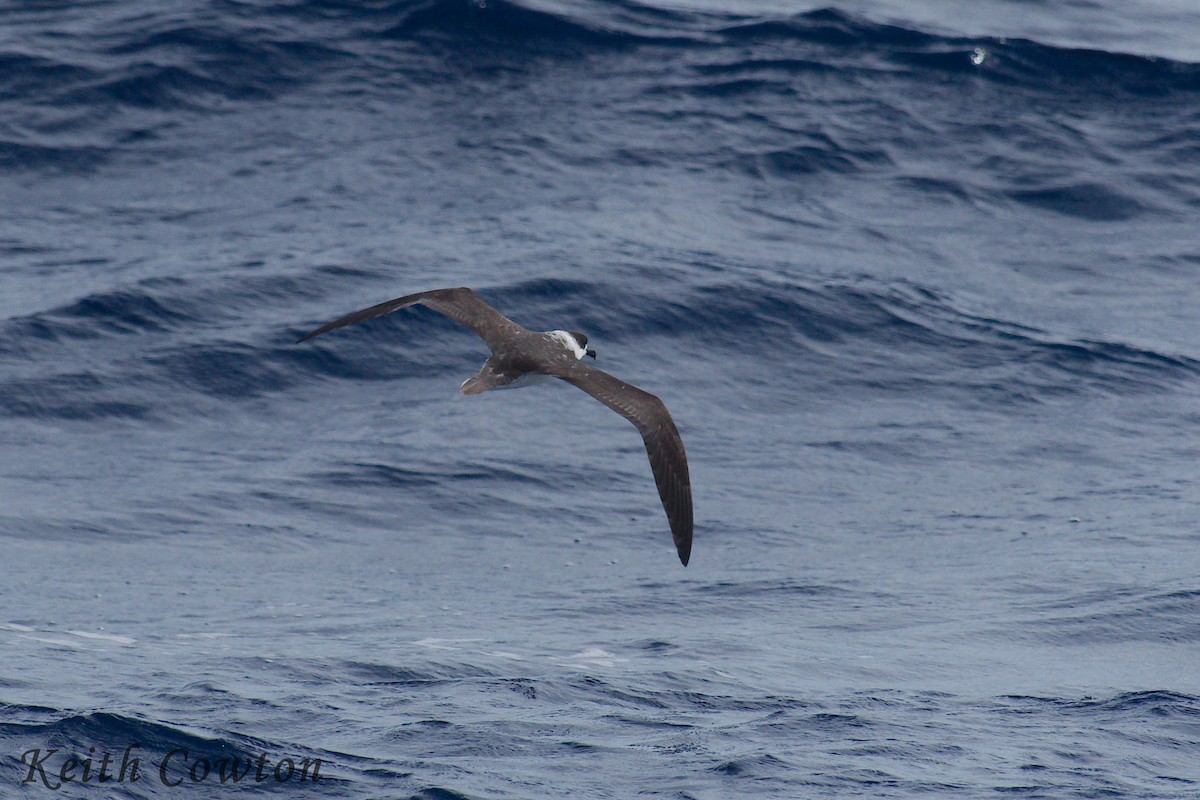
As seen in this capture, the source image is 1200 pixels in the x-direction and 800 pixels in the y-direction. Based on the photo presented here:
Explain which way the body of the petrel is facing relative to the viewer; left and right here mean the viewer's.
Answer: facing away from the viewer and to the right of the viewer
